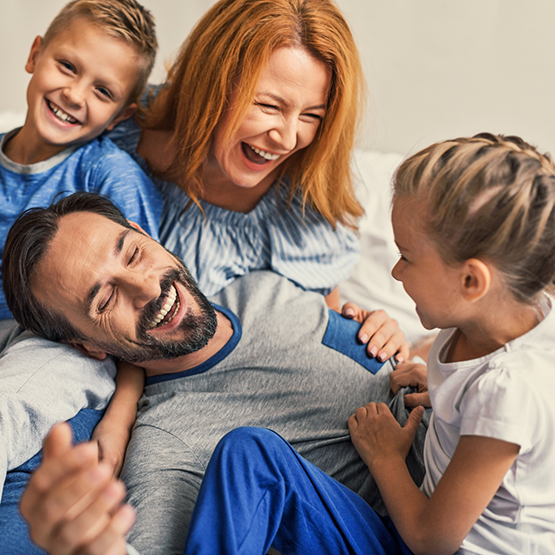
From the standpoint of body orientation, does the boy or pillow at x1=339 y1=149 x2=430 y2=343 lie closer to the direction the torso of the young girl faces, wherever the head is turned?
the boy

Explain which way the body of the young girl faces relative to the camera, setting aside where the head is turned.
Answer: to the viewer's left

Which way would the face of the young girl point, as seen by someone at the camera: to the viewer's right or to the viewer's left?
to the viewer's left

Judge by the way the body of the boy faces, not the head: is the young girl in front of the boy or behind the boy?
in front

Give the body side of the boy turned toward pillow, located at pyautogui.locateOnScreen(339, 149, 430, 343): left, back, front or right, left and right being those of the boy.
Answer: left

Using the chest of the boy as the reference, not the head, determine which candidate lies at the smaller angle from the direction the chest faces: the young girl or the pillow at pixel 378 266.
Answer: the young girl

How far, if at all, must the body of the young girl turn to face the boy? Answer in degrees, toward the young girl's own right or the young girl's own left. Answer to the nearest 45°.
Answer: approximately 45° to the young girl's own right

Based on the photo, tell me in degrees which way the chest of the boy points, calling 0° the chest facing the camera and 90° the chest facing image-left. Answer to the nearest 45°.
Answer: approximately 0°

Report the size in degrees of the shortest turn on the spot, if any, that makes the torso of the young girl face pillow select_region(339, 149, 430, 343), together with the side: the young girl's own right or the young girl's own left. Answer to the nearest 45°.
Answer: approximately 90° to the young girl's own right
